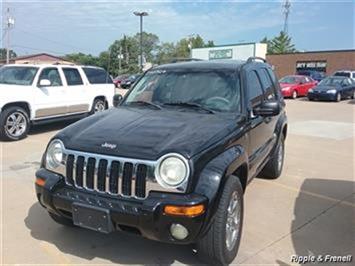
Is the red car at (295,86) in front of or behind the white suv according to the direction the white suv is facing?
behind

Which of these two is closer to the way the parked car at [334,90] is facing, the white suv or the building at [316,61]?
the white suv

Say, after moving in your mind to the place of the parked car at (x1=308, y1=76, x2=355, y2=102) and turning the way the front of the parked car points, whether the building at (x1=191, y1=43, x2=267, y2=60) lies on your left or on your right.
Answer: on your right

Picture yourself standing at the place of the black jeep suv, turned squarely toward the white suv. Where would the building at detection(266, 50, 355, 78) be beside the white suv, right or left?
right

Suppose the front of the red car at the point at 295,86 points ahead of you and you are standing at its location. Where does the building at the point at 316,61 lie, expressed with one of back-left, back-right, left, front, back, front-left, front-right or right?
back-right
